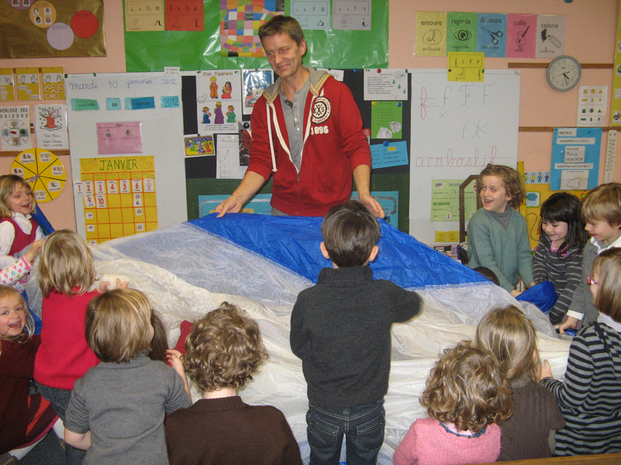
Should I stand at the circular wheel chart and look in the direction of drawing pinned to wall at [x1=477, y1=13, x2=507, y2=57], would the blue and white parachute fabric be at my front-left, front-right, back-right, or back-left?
front-right

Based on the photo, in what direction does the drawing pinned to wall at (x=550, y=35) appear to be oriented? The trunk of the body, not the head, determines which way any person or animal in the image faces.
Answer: toward the camera

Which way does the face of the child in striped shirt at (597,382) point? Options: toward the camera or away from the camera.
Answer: away from the camera

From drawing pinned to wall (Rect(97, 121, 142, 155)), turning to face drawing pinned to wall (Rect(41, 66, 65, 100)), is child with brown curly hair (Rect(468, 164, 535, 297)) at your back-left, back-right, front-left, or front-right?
back-left

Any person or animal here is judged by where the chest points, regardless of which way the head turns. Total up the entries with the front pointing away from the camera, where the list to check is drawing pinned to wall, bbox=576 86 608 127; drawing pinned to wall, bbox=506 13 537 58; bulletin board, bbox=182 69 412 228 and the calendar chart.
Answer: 0

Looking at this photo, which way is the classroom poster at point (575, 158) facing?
toward the camera

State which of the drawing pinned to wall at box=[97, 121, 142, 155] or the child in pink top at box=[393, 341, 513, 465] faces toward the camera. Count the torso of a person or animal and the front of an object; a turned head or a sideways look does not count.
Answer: the drawing pinned to wall

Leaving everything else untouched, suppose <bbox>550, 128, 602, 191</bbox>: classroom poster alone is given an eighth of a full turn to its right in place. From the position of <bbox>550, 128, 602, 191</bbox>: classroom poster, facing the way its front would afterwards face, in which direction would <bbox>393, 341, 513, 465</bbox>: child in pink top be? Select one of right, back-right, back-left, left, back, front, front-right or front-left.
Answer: front-left

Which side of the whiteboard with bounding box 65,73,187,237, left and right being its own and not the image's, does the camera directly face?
front

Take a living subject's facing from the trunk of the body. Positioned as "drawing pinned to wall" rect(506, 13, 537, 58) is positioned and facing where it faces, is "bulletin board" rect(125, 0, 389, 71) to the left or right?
on its right

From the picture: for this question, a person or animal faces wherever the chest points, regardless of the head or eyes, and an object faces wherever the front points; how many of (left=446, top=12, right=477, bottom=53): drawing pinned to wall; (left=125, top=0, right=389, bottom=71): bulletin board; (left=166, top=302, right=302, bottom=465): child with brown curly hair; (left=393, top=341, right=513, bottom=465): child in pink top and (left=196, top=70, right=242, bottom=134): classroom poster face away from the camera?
2

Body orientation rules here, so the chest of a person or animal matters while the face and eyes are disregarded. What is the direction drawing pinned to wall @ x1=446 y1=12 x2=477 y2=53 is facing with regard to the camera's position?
facing the viewer
